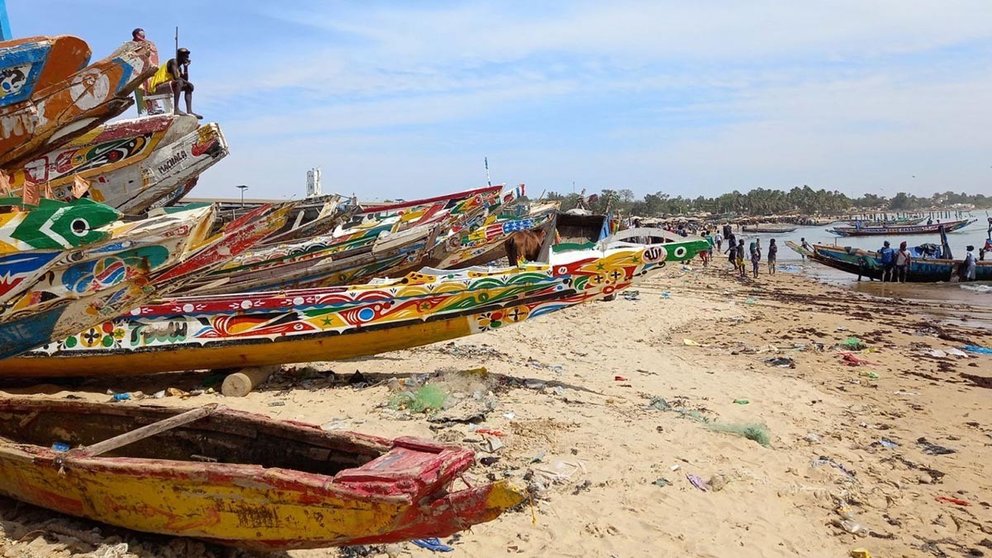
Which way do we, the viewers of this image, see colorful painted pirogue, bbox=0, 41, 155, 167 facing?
facing to the right of the viewer

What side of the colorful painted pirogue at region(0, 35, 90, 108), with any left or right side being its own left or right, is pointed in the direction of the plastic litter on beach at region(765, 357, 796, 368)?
front

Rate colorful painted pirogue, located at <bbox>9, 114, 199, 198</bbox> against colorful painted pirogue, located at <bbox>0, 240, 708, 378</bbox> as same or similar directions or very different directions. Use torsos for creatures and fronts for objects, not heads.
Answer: same or similar directions

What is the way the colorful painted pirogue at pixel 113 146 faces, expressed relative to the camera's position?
facing to the right of the viewer

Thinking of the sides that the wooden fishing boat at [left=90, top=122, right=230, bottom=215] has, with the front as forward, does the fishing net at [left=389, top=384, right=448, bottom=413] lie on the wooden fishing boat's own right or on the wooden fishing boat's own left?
on the wooden fishing boat's own right

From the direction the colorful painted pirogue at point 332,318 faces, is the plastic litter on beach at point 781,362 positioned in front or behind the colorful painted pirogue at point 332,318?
in front

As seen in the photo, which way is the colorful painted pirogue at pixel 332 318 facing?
to the viewer's right

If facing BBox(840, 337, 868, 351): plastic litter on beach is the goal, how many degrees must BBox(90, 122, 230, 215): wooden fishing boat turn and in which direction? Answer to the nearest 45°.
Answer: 0° — it already faces it

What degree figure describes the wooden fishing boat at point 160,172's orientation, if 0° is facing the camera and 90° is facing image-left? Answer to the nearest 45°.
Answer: approximately 270°

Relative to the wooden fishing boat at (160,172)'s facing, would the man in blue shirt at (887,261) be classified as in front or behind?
in front

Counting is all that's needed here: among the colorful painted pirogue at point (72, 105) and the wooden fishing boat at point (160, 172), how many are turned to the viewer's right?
2

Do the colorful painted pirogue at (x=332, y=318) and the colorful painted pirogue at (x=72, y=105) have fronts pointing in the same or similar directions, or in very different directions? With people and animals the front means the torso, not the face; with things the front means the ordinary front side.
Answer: same or similar directions

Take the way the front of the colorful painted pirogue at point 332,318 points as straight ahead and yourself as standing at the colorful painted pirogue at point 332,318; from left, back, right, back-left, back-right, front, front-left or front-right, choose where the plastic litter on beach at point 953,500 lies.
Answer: front-right

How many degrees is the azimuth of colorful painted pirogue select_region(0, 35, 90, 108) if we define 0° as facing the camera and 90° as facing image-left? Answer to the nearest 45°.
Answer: approximately 270°
